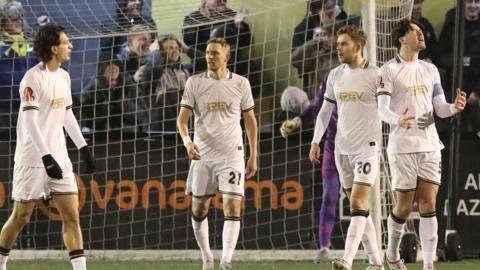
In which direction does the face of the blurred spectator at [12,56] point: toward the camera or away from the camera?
toward the camera

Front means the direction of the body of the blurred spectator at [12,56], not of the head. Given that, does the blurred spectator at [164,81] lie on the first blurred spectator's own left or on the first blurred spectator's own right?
on the first blurred spectator's own left

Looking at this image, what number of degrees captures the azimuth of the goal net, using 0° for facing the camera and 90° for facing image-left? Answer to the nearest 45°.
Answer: approximately 0°

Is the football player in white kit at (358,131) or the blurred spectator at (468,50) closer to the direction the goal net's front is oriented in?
the football player in white kit

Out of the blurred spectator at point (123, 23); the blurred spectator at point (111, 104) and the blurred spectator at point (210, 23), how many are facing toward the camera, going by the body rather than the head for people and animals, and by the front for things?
3

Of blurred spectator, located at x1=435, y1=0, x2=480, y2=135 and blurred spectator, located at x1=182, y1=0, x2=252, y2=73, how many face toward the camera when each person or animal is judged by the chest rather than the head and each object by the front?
2

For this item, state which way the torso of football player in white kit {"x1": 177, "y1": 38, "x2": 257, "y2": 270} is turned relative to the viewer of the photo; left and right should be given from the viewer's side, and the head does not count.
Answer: facing the viewer

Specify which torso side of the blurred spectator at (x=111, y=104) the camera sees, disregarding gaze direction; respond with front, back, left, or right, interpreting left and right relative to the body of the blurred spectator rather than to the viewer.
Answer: front

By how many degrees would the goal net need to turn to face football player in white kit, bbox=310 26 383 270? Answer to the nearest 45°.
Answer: approximately 45° to its left

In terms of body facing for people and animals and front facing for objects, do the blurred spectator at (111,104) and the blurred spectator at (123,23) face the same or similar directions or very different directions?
same or similar directions

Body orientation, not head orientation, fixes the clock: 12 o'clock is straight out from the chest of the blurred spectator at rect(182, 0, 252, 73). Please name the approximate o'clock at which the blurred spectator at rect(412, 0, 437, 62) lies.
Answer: the blurred spectator at rect(412, 0, 437, 62) is roughly at 9 o'clock from the blurred spectator at rect(182, 0, 252, 73).

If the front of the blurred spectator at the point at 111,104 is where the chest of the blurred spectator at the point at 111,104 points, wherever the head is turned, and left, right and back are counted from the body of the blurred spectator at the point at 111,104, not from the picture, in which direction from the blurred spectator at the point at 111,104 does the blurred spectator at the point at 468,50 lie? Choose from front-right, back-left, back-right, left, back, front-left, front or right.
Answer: left

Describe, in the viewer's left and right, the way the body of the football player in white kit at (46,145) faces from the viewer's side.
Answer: facing the viewer and to the right of the viewer
